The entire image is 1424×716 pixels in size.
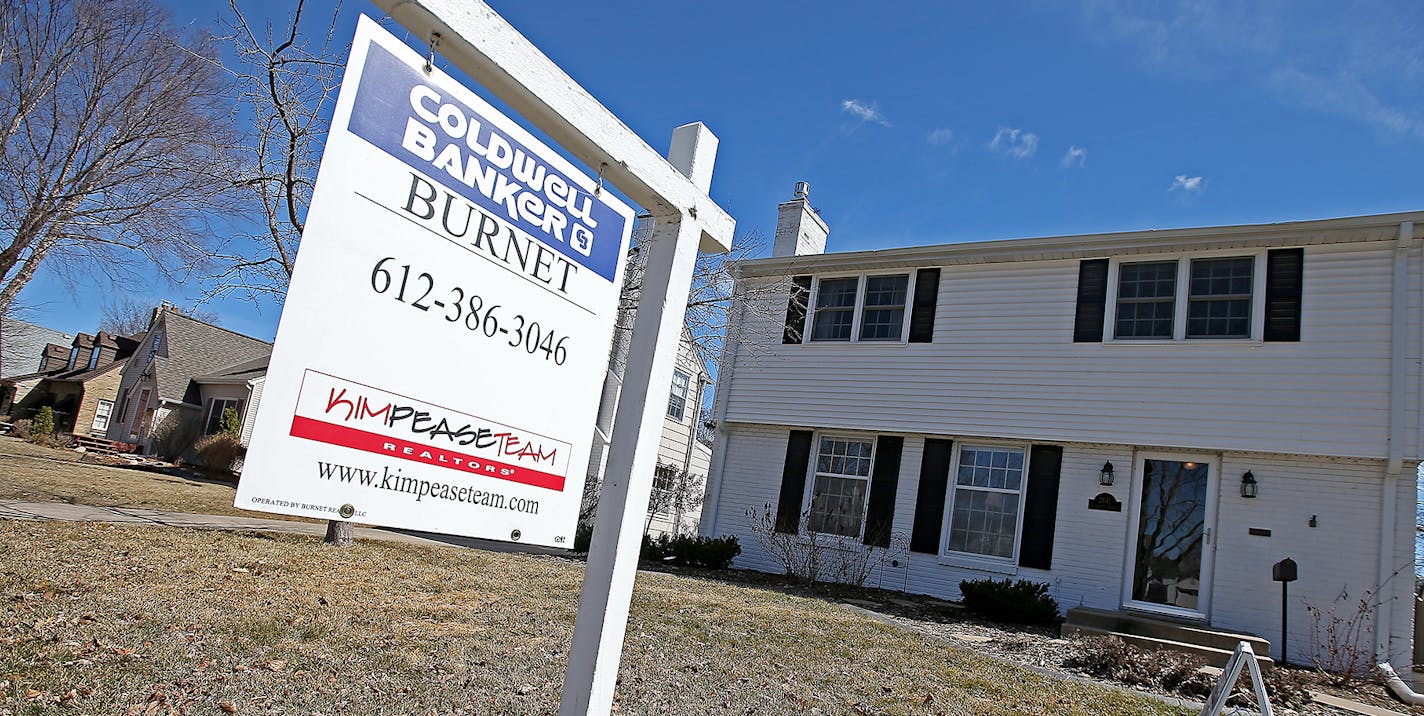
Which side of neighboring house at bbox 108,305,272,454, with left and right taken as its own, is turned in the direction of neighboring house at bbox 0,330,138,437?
right

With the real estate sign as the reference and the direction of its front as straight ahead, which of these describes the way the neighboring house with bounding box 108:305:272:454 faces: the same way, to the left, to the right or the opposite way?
to the right

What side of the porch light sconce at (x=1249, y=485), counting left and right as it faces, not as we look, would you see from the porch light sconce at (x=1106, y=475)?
right

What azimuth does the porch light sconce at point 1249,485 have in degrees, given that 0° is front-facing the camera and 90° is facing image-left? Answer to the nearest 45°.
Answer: approximately 0°

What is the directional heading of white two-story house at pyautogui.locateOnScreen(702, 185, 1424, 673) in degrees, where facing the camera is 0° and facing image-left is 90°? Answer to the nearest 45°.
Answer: approximately 45°

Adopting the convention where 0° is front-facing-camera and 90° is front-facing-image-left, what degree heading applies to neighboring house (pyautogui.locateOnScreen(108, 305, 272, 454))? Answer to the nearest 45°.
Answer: approximately 45°

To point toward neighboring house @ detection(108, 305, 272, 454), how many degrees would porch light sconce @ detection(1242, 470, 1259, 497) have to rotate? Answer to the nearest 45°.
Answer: approximately 90° to its right

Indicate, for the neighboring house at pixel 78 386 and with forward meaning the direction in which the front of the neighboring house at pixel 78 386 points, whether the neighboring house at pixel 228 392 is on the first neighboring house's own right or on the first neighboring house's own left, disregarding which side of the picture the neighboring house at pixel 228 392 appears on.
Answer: on the first neighboring house's own left
